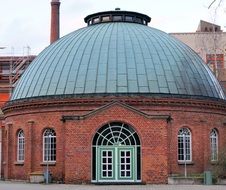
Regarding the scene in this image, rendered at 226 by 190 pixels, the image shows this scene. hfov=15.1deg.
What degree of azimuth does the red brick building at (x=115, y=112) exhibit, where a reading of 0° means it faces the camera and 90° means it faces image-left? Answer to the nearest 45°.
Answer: approximately 0°
